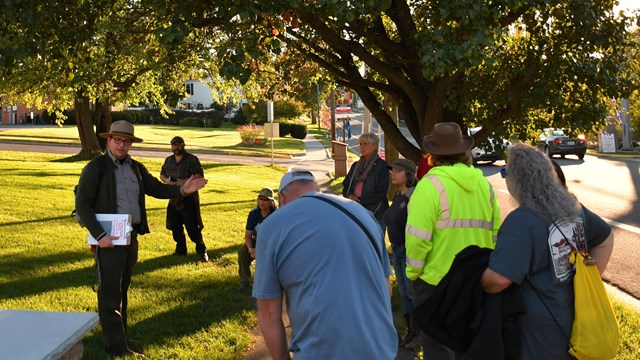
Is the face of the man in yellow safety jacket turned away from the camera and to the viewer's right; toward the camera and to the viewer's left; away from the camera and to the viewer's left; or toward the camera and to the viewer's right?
away from the camera and to the viewer's left

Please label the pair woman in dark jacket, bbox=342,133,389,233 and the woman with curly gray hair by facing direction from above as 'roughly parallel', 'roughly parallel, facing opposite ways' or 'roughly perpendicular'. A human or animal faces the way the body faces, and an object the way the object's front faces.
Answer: roughly perpendicular

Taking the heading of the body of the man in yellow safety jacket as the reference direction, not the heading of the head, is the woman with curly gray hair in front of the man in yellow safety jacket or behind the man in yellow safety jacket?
behind

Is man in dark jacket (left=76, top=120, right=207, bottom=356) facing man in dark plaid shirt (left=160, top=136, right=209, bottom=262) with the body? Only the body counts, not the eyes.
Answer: no

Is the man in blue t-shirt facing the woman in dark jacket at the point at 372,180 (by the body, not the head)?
no

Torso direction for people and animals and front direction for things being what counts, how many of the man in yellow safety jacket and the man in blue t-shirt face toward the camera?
0

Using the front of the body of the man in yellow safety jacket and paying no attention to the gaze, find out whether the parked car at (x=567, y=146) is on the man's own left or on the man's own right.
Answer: on the man's own right

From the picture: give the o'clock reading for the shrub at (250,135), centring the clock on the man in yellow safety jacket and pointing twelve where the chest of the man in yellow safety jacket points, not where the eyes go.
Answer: The shrub is roughly at 1 o'clock from the man in yellow safety jacket.

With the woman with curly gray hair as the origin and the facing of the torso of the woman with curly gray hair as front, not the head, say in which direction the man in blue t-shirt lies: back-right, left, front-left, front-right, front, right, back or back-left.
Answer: left

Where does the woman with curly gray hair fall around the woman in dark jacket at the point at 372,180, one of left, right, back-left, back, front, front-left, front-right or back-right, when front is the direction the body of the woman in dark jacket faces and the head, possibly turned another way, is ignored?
front-left

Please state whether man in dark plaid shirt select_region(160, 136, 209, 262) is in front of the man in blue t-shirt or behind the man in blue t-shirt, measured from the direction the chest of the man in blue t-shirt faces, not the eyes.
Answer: in front

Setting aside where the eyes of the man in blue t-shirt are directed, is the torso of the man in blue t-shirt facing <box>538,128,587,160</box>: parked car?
no

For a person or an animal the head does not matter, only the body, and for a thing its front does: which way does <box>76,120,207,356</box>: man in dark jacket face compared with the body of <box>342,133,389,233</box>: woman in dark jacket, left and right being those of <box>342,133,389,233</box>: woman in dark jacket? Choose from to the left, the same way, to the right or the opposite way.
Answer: to the left

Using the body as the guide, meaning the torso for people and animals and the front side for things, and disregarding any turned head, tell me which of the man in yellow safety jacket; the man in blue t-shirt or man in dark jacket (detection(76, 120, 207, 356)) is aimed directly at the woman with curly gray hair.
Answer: the man in dark jacket

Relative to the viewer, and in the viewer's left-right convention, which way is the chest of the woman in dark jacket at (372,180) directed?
facing the viewer and to the left of the viewer

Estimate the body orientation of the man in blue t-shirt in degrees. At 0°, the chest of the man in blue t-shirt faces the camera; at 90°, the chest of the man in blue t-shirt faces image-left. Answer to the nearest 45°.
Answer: approximately 135°

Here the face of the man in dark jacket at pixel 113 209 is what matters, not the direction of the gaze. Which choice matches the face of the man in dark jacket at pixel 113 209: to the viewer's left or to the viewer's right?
to the viewer's right

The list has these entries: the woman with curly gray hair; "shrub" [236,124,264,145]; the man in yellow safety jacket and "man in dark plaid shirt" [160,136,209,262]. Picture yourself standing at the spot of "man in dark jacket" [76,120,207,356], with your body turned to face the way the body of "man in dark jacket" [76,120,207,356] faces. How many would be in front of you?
2

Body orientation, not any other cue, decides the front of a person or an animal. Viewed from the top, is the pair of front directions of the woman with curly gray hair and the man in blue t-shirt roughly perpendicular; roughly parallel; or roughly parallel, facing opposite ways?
roughly parallel

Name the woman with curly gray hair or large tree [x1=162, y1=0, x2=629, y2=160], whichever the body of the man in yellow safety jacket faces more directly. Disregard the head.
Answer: the large tree

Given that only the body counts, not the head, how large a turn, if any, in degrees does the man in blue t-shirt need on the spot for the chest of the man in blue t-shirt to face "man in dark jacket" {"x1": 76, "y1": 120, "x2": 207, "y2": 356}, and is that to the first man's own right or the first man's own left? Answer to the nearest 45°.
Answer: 0° — they already face them

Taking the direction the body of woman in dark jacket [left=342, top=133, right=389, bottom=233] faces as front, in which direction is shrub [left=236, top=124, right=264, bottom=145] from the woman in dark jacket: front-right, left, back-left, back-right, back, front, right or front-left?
back-right
